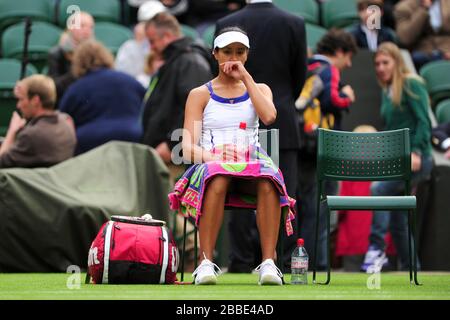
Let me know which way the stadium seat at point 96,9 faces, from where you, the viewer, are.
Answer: facing the viewer

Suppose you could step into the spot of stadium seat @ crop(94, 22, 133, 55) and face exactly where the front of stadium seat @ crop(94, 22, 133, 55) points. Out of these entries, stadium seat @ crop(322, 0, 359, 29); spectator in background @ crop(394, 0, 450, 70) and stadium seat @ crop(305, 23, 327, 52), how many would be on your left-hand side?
3

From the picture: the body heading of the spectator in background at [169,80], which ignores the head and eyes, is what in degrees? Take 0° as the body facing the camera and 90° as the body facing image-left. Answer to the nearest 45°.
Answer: approximately 90°

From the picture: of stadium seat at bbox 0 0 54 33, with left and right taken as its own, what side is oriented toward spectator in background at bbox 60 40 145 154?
front

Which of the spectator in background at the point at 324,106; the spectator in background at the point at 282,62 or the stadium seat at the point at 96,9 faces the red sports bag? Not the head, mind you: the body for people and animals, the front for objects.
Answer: the stadium seat

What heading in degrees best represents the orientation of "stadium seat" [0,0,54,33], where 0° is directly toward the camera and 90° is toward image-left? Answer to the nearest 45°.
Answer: approximately 0°

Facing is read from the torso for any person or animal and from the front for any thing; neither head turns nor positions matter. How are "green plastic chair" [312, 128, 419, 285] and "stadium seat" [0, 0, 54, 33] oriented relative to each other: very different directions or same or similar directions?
same or similar directions

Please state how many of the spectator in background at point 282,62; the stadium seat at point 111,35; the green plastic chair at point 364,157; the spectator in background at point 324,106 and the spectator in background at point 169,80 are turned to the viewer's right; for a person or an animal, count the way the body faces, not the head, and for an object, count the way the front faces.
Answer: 1

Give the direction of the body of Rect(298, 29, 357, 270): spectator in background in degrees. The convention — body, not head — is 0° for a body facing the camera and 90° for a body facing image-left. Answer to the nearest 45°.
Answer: approximately 270°

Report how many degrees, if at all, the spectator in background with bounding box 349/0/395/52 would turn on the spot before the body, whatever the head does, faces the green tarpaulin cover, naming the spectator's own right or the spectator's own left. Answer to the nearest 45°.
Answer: approximately 45° to the spectator's own right

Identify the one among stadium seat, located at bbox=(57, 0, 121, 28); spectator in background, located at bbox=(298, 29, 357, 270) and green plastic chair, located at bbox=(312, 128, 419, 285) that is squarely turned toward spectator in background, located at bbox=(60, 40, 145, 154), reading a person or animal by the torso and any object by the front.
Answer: the stadium seat

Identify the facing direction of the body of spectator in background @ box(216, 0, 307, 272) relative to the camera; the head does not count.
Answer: away from the camera

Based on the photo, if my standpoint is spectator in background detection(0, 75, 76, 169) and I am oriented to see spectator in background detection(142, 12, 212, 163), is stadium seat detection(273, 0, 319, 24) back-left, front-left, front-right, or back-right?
front-left

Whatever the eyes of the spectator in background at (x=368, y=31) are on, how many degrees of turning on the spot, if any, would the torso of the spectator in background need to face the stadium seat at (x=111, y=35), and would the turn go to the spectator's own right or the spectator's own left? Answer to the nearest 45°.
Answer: approximately 90° to the spectator's own right

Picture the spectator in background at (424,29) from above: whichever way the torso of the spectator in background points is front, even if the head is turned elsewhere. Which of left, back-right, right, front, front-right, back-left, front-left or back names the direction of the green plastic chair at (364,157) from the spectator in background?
front

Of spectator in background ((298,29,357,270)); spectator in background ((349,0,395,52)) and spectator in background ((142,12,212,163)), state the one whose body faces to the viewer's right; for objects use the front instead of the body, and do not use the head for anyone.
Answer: spectator in background ((298,29,357,270))

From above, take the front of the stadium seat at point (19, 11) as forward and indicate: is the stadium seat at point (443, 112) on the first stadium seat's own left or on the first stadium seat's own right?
on the first stadium seat's own left

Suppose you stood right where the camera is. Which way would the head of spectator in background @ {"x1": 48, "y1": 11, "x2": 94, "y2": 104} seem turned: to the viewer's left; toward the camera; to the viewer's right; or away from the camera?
toward the camera

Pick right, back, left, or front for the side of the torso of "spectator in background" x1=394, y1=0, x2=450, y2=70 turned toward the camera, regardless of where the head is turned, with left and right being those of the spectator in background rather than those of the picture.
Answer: front
